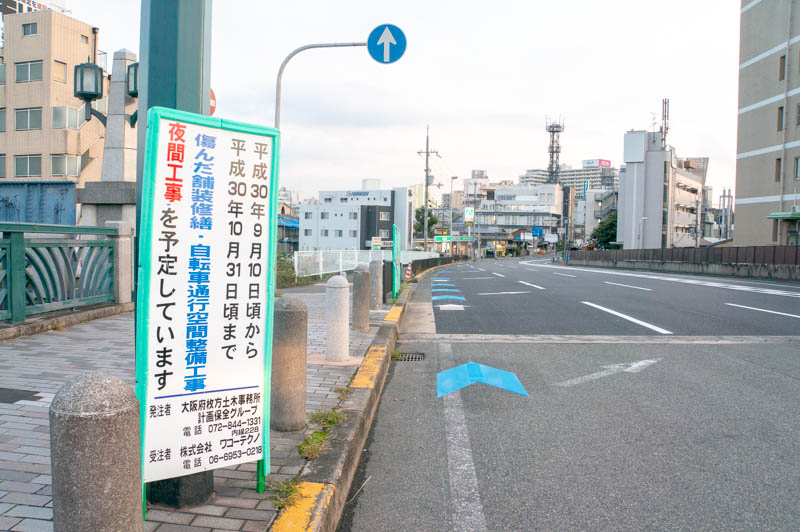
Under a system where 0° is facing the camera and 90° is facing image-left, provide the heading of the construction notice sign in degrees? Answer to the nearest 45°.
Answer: approximately 315°

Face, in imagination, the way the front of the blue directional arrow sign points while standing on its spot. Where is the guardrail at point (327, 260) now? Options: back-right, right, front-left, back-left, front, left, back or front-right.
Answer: back

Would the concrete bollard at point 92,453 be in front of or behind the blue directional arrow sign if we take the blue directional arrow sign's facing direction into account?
in front

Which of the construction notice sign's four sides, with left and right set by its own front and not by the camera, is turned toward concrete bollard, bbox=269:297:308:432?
back

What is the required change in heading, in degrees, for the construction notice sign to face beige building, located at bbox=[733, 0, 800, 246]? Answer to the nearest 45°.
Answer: approximately 90° to its left

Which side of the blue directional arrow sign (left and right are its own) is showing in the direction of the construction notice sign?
front

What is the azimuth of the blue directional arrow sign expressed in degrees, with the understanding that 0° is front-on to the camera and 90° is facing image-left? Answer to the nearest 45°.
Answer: approximately 0°

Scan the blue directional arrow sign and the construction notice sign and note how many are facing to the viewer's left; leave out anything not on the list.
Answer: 0

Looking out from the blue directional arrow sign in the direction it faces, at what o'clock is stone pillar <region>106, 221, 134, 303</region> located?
The stone pillar is roughly at 2 o'clock from the blue directional arrow sign.
